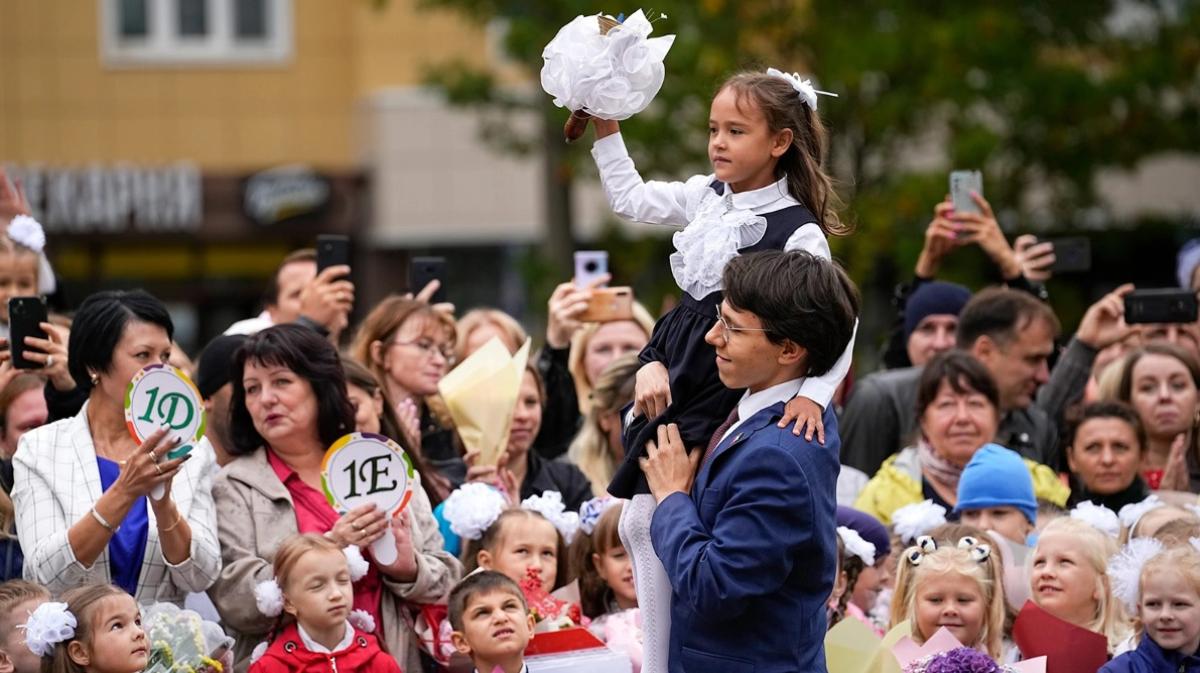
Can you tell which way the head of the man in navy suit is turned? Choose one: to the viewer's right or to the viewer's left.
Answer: to the viewer's left

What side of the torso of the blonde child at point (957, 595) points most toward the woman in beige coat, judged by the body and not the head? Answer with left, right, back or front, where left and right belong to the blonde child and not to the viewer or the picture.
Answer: right

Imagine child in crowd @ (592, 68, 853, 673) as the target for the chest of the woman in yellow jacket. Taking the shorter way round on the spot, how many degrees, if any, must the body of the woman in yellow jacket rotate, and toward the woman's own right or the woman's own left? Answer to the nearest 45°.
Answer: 0° — they already face them

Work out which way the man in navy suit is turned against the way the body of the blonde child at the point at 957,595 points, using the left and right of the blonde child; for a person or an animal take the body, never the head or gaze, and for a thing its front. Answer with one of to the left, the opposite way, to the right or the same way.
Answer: to the right

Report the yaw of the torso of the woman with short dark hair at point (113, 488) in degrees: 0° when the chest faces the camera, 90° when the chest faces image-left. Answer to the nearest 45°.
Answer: approximately 315°

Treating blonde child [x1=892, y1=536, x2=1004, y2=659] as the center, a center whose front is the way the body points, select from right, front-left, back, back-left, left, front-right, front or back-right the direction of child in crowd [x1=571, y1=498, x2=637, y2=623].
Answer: right

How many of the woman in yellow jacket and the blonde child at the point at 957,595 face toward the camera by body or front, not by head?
2

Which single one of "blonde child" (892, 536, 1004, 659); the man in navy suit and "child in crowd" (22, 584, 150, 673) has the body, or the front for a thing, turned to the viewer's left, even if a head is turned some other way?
the man in navy suit

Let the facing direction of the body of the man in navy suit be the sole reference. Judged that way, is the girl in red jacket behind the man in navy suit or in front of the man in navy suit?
in front

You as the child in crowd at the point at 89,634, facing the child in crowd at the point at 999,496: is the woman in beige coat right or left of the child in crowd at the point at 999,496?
left

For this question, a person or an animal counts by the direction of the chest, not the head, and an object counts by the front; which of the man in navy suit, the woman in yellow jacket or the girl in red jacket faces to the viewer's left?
the man in navy suit

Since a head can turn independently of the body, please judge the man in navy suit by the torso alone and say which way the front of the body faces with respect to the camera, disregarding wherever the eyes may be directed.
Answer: to the viewer's left

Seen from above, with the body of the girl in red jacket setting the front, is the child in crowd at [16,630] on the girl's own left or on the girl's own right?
on the girl's own right

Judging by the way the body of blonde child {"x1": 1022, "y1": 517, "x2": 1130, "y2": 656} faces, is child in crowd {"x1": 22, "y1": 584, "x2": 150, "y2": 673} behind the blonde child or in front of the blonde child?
in front

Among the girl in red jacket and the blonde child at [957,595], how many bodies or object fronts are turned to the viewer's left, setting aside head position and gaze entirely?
0
